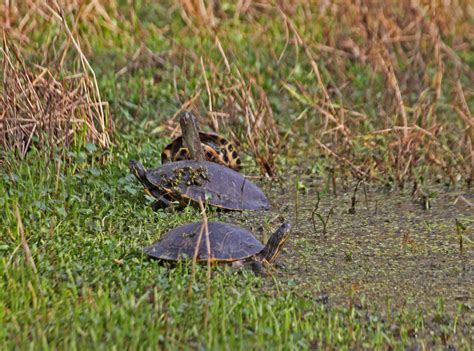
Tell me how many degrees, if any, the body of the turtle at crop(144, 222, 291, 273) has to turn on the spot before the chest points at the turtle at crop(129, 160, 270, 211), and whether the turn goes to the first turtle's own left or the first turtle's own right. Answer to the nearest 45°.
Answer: approximately 90° to the first turtle's own left

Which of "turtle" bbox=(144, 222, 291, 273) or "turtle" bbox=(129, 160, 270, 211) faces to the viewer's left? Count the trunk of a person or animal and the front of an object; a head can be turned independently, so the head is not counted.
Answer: "turtle" bbox=(129, 160, 270, 211)

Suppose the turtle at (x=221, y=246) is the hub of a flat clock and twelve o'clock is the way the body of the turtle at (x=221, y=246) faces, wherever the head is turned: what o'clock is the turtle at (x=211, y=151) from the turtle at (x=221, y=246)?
the turtle at (x=211, y=151) is roughly at 9 o'clock from the turtle at (x=221, y=246).

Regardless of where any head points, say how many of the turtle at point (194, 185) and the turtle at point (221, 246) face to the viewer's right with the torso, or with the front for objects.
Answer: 1

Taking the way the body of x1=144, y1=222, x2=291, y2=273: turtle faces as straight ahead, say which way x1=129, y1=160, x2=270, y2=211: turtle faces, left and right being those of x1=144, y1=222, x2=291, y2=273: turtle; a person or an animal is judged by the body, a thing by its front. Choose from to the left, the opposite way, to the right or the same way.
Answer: the opposite way

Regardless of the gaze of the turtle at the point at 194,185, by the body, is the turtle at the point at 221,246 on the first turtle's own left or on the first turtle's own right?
on the first turtle's own left

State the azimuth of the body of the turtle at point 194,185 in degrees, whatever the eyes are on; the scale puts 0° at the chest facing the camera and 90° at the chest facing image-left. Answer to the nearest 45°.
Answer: approximately 90°

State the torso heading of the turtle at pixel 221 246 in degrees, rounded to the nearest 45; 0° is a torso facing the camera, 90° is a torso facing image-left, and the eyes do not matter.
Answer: approximately 270°

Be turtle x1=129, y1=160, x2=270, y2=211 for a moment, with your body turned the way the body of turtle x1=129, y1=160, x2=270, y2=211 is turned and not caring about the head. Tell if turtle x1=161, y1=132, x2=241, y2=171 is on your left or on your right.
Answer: on your right
